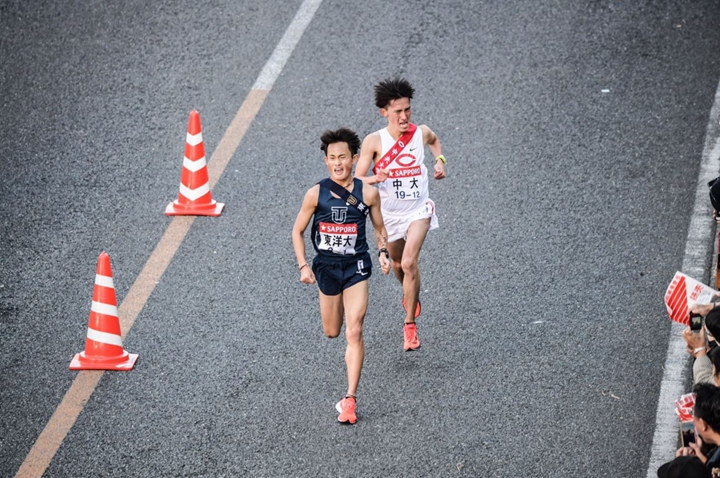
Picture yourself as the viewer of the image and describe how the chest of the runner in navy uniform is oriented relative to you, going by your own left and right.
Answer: facing the viewer

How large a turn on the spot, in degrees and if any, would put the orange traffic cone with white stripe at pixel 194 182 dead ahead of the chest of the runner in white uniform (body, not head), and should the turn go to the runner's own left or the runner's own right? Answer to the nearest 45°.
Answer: approximately 135° to the runner's own right

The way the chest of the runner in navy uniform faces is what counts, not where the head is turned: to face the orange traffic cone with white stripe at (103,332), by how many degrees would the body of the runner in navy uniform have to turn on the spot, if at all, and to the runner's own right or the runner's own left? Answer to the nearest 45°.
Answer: approximately 90° to the runner's own right

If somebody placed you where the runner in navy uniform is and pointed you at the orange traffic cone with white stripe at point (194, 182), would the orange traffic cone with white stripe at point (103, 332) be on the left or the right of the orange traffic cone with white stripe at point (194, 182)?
left

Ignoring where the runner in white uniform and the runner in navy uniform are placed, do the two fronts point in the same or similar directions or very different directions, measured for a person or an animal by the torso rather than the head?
same or similar directions

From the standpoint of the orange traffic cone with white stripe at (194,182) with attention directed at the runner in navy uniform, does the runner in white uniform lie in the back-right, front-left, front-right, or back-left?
front-left

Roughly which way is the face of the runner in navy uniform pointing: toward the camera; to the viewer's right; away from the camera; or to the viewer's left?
toward the camera

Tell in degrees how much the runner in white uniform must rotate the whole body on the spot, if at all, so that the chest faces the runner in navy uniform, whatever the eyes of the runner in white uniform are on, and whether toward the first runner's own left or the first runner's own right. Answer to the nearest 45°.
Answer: approximately 45° to the first runner's own right

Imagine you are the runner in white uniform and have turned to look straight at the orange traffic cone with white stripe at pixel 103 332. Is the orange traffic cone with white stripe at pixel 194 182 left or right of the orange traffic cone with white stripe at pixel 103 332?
right

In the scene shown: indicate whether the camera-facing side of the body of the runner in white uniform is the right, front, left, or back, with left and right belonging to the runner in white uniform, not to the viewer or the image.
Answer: front

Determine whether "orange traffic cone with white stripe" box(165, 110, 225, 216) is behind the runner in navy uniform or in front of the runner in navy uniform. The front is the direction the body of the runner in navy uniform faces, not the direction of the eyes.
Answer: behind

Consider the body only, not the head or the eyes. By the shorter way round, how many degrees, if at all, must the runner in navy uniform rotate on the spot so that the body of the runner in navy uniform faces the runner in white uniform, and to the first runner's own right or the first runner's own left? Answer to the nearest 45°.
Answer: approximately 135° to the first runner's own left

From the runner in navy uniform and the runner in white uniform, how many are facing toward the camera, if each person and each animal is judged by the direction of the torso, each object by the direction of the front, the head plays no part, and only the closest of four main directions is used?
2

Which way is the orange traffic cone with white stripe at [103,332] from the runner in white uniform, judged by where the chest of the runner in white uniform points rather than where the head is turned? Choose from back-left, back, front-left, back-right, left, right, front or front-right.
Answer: right
